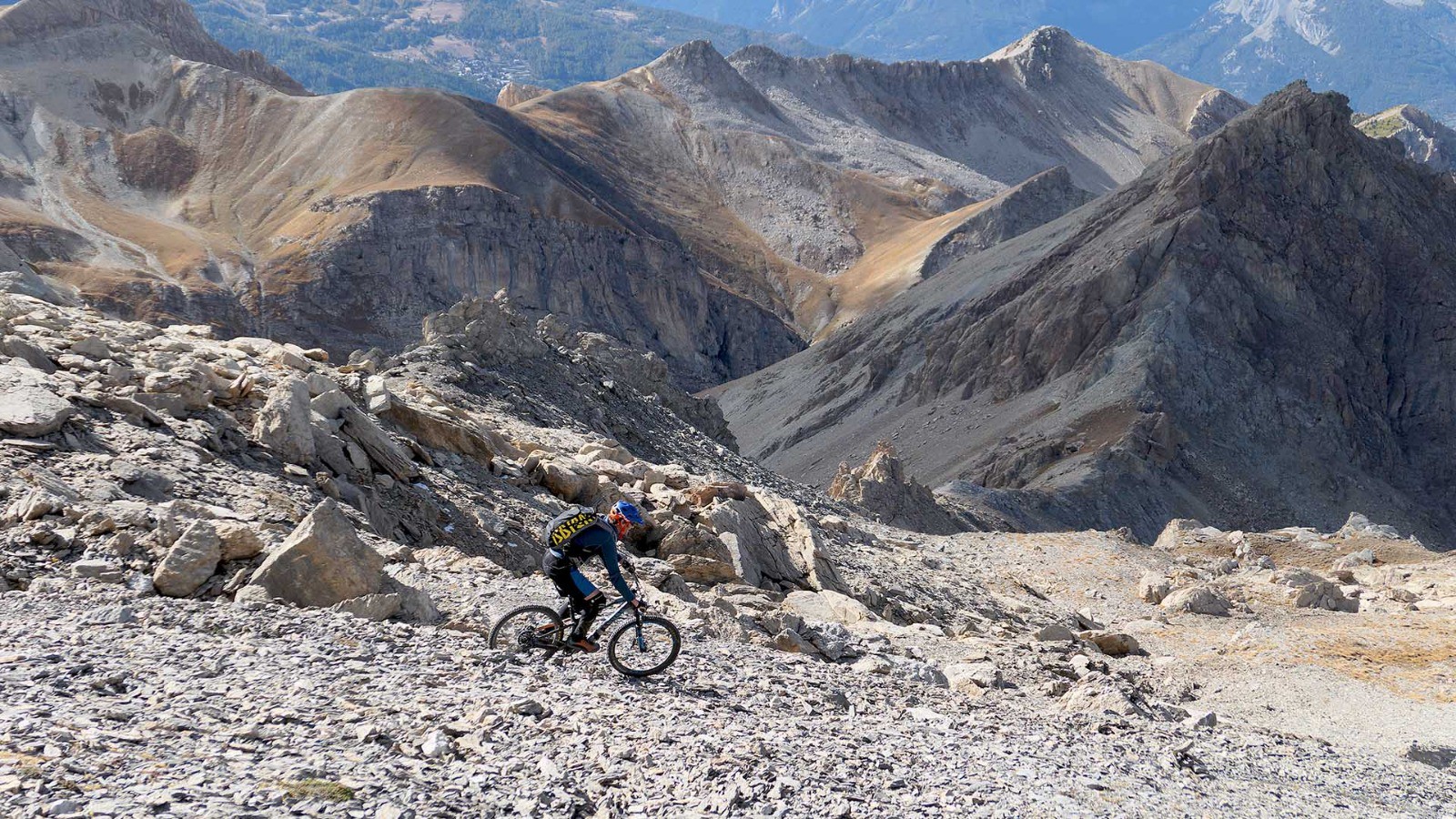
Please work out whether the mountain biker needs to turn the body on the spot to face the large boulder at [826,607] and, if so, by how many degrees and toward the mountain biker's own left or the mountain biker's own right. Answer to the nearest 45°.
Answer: approximately 45° to the mountain biker's own left

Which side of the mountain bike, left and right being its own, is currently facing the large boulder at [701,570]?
left

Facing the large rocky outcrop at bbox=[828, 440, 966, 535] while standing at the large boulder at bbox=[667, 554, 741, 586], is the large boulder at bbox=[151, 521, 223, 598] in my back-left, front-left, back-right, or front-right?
back-left

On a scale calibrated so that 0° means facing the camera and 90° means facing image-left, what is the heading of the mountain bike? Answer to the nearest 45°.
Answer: approximately 270°

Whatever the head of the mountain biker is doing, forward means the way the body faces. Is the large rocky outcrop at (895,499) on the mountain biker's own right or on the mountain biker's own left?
on the mountain biker's own left

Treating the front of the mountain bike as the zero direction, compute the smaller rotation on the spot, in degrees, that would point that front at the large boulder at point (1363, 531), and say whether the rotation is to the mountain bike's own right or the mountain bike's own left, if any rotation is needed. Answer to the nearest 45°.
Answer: approximately 45° to the mountain bike's own left

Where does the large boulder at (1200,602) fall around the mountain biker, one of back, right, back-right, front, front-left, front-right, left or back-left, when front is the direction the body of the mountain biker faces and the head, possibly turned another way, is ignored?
front-left

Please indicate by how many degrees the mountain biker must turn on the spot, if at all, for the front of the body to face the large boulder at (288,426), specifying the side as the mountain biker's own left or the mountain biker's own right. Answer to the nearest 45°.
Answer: approximately 135° to the mountain biker's own left

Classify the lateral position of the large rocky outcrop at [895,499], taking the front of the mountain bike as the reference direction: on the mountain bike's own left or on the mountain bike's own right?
on the mountain bike's own left

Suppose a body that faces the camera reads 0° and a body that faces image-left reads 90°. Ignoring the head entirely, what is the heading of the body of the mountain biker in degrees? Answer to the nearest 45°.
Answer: approximately 270°

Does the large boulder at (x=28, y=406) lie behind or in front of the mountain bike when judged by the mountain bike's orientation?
behind

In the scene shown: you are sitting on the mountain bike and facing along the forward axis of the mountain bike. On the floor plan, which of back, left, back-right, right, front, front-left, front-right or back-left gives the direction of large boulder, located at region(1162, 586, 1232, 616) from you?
front-left

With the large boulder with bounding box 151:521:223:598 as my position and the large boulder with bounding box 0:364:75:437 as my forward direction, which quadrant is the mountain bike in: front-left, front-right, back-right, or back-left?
back-right

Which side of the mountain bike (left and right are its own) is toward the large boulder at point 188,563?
back
